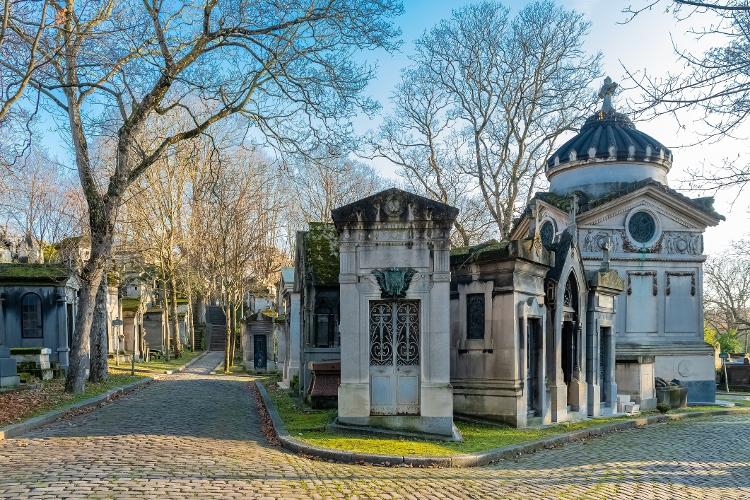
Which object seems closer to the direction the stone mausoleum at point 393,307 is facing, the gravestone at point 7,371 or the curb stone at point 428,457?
the curb stone

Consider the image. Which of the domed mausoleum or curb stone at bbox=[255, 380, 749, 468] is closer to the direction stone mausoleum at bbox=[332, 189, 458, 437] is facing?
the curb stone

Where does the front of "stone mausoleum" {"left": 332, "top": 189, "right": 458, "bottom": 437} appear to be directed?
toward the camera

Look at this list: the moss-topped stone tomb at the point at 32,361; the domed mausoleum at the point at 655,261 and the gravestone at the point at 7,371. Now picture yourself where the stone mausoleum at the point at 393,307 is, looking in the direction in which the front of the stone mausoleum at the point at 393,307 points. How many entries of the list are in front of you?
0

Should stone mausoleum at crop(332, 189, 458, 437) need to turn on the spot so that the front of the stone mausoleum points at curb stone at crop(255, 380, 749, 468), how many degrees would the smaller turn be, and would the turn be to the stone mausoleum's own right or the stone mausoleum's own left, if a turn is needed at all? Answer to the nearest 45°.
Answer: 0° — it already faces it
